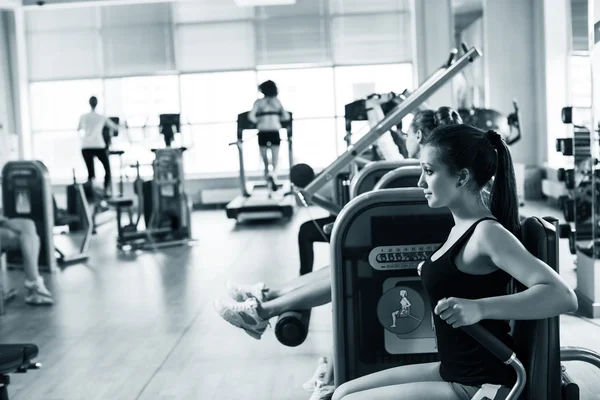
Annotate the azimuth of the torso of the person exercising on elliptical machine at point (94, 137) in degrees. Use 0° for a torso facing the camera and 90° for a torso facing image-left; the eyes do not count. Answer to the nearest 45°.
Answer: approximately 180°

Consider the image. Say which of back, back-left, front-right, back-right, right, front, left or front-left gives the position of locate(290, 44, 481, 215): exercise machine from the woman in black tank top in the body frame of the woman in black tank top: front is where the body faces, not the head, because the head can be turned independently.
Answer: right

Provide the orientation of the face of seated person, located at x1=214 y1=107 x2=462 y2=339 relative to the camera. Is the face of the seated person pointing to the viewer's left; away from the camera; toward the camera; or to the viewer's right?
to the viewer's left

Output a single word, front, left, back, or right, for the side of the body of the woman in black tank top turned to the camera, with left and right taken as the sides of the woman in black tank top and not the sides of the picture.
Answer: left

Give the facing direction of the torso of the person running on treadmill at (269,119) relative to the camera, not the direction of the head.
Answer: away from the camera

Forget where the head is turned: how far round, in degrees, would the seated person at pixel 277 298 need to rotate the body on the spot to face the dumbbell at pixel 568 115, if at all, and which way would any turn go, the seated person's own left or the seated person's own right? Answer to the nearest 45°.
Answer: approximately 135° to the seated person's own right

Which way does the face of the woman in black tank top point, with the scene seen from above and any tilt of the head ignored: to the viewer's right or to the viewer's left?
to the viewer's left

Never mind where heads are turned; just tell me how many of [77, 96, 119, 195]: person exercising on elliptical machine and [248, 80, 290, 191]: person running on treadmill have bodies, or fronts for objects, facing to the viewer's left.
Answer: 0

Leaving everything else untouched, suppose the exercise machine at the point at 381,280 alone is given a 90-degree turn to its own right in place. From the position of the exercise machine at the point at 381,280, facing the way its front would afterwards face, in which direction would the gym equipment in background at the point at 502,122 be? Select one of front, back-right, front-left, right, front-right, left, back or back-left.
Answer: front

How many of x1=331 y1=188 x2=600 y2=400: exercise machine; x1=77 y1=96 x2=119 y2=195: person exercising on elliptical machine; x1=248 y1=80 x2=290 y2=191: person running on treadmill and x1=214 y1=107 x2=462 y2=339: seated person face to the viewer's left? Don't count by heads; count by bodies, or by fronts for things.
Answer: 2

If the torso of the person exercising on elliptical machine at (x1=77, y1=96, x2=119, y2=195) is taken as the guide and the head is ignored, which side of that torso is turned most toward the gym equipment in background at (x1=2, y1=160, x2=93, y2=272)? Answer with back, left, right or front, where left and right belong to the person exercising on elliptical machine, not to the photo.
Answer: back

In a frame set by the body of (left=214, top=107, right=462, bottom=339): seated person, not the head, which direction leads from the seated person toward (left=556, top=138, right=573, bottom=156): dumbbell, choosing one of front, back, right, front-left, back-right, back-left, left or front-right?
back-right

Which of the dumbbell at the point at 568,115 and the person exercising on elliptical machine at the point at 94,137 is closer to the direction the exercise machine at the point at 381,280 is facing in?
the person exercising on elliptical machine

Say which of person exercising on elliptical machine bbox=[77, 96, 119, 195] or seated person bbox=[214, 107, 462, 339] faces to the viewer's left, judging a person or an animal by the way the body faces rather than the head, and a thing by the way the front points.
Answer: the seated person

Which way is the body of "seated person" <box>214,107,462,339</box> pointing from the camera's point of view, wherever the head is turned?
to the viewer's left

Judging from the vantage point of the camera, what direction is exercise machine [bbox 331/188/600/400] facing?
facing to the left of the viewer
